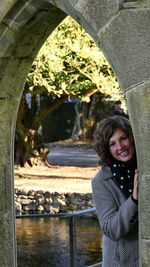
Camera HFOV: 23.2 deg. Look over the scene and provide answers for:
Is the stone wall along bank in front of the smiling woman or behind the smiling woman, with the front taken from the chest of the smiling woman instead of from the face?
behind

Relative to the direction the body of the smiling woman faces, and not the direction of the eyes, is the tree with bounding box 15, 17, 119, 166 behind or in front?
behind
